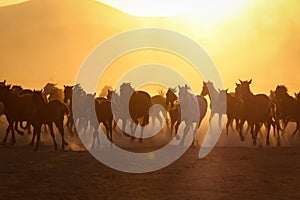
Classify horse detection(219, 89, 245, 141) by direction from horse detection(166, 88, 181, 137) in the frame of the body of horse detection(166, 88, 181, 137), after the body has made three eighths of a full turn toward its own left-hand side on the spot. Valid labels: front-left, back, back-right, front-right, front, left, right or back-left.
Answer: front

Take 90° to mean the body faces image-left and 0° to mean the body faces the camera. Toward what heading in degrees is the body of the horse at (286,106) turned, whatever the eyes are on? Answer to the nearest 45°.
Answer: approximately 45°

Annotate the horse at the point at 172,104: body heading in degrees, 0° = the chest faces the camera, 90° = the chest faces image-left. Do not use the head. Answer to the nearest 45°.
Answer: approximately 45°

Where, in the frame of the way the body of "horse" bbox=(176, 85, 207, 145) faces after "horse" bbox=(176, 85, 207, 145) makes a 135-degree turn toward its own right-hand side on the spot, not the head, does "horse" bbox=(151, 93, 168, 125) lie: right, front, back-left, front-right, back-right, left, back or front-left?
left

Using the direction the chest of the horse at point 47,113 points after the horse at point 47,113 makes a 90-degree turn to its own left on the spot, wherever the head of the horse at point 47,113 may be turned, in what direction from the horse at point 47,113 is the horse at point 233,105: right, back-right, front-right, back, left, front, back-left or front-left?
front-left

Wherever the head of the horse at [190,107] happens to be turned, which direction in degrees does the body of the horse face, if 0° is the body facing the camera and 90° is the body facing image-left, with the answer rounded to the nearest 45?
approximately 45°

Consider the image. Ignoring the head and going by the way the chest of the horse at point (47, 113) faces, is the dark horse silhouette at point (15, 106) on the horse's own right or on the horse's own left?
on the horse's own right

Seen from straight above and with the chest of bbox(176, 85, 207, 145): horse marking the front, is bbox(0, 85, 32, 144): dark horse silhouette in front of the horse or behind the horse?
in front

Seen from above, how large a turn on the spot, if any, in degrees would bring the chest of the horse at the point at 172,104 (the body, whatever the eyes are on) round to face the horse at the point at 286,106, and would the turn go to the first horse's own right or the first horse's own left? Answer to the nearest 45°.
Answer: approximately 135° to the first horse's own left

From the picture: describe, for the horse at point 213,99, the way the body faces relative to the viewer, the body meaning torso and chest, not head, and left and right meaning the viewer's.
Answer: facing the viewer and to the left of the viewer

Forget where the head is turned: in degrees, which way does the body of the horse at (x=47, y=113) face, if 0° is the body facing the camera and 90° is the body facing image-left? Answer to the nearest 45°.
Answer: approximately 45°
